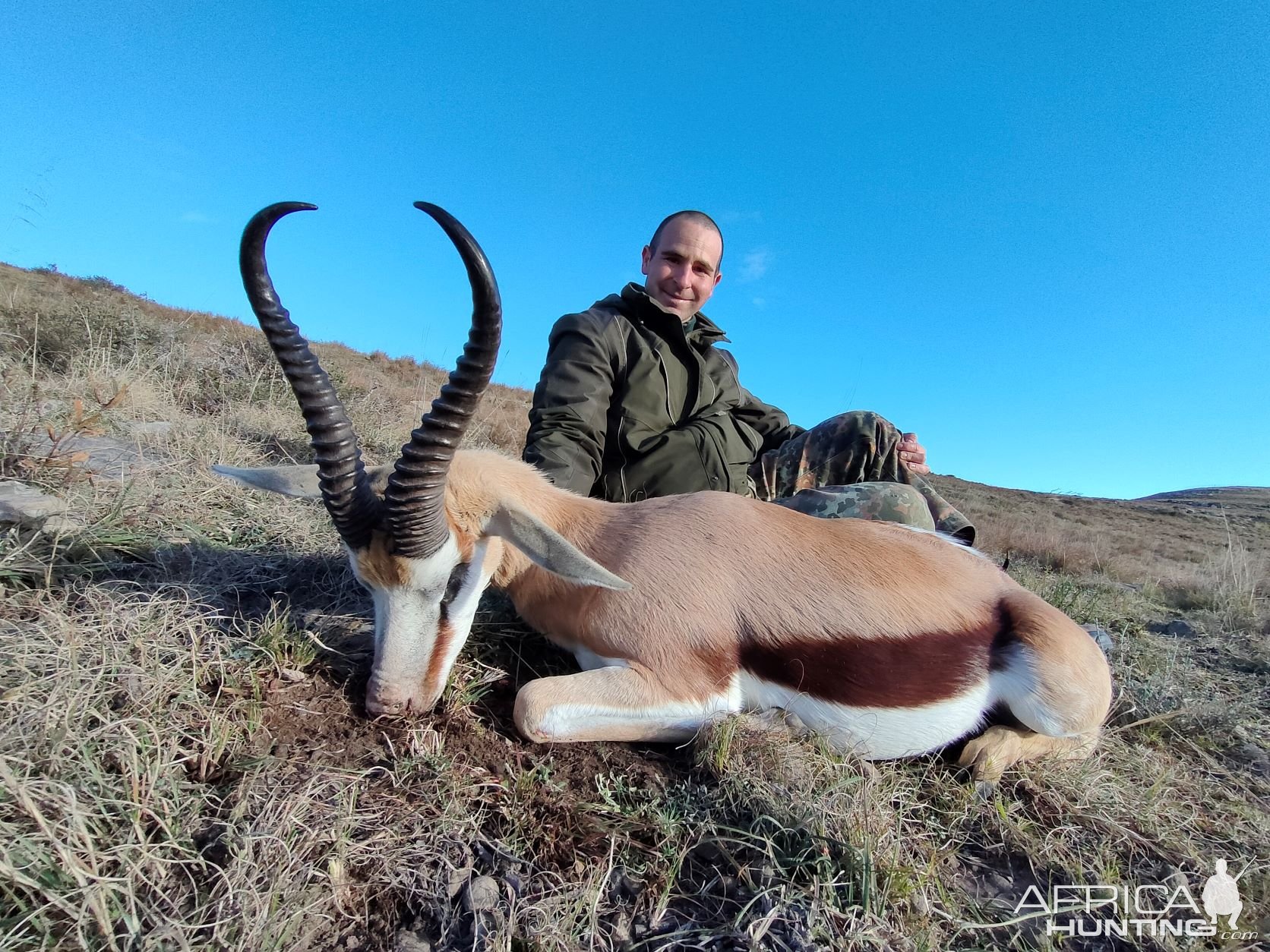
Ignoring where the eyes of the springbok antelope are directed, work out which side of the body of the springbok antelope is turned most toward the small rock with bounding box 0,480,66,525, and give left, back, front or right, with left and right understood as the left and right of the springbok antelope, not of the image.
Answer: front

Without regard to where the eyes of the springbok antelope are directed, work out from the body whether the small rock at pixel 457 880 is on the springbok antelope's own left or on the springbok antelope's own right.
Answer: on the springbok antelope's own left

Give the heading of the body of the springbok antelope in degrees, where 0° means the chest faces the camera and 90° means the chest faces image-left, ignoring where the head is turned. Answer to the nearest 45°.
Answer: approximately 90°

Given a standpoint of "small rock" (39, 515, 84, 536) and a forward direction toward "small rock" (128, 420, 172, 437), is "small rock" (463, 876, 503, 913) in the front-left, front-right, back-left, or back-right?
back-right

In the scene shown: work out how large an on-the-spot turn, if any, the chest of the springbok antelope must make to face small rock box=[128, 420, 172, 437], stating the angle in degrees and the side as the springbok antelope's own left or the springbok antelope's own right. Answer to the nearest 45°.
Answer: approximately 45° to the springbok antelope's own right

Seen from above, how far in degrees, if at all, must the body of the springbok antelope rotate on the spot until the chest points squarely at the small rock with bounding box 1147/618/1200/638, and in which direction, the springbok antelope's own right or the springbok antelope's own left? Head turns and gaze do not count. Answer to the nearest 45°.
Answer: approximately 135° to the springbok antelope's own right
